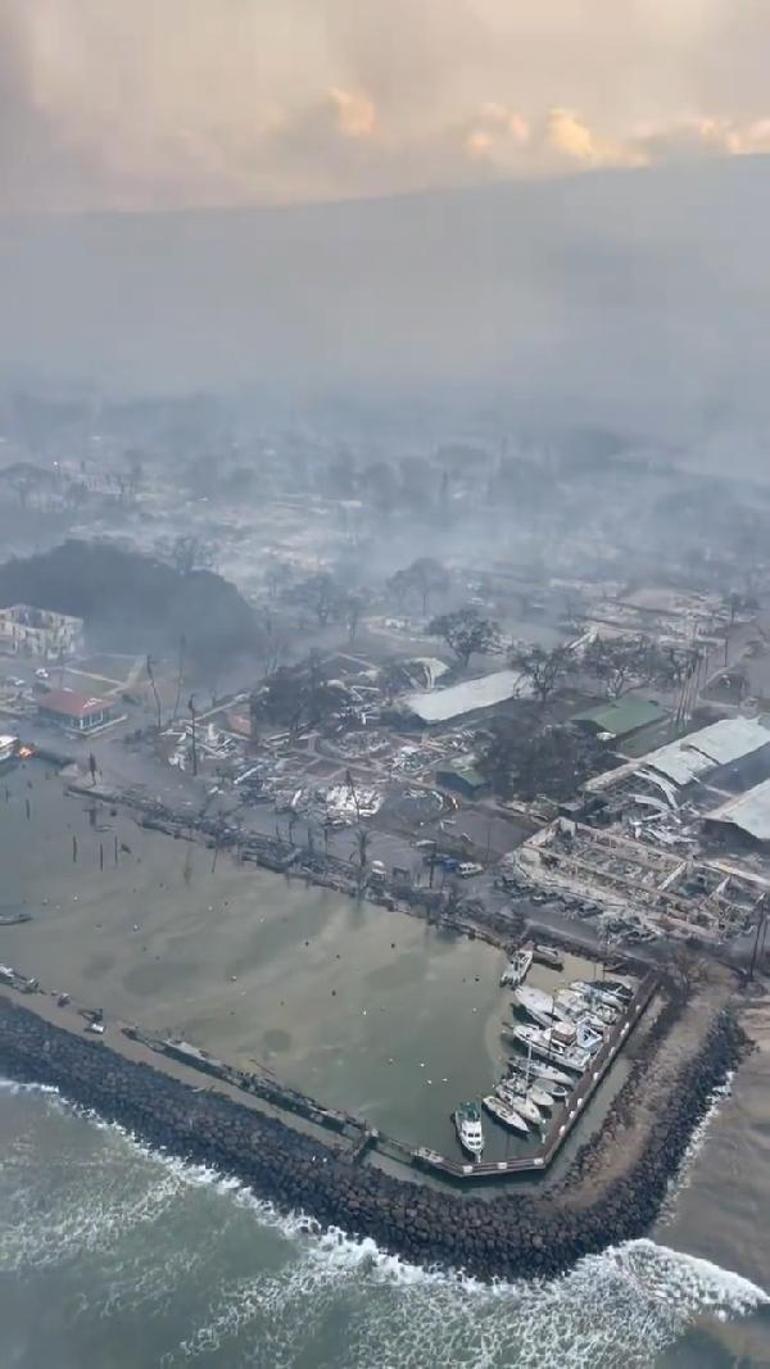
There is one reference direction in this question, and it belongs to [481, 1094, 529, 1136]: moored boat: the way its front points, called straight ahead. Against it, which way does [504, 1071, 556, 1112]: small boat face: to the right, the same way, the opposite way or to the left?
the same way

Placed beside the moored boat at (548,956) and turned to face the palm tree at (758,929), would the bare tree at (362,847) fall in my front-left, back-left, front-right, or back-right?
back-left

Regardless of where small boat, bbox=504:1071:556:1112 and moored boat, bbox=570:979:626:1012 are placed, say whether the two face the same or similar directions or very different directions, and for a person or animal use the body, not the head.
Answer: same or similar directions
